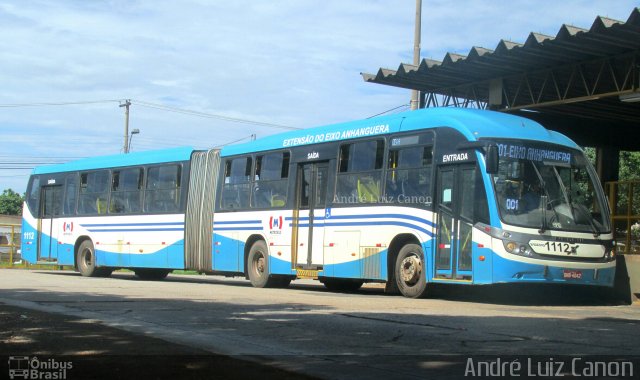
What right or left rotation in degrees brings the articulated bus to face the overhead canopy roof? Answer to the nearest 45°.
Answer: approximately 90° to its left

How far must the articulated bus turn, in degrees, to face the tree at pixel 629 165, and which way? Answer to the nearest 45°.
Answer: approximately 90° to its left

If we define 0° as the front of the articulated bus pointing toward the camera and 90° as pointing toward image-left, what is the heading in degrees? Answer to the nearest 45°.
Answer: approximately 315°

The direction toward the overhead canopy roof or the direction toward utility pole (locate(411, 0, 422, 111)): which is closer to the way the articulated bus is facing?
the overhead canopy roof
